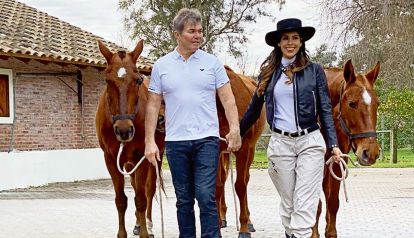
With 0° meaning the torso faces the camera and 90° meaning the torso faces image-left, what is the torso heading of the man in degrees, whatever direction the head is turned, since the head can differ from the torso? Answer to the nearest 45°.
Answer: approximately 0°

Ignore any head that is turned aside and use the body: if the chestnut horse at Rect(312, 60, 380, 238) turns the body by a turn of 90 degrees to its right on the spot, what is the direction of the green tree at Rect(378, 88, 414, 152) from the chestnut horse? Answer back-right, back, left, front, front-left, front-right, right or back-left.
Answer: back-right

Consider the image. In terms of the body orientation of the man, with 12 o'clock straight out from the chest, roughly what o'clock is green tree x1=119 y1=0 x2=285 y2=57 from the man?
The green tree is roughly at 6 o'clock from the man.

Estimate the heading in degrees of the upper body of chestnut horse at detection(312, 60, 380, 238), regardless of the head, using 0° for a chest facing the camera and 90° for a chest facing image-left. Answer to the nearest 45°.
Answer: approximately 315°

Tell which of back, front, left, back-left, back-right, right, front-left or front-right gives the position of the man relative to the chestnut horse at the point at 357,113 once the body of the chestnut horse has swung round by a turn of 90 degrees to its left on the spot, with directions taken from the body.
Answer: back

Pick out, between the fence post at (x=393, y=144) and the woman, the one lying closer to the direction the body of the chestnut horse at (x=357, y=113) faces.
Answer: the woman

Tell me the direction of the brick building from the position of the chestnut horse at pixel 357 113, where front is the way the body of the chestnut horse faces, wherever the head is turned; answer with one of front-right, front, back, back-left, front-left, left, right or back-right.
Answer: back

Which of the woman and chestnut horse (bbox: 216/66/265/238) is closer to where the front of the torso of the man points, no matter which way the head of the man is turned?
the woman

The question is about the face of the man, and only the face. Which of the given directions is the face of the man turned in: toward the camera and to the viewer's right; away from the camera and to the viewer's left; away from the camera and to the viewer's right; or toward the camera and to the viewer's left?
toward the camera and to the viewer's right

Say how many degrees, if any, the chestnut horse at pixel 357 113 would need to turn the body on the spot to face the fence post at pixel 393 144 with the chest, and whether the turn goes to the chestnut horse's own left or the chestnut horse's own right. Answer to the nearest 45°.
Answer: approximately 135° to the chestnut horse's own left

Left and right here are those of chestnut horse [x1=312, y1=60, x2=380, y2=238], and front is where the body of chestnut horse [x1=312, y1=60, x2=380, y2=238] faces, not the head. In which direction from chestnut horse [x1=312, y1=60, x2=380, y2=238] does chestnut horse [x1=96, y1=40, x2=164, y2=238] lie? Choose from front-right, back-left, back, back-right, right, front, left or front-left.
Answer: back-right
